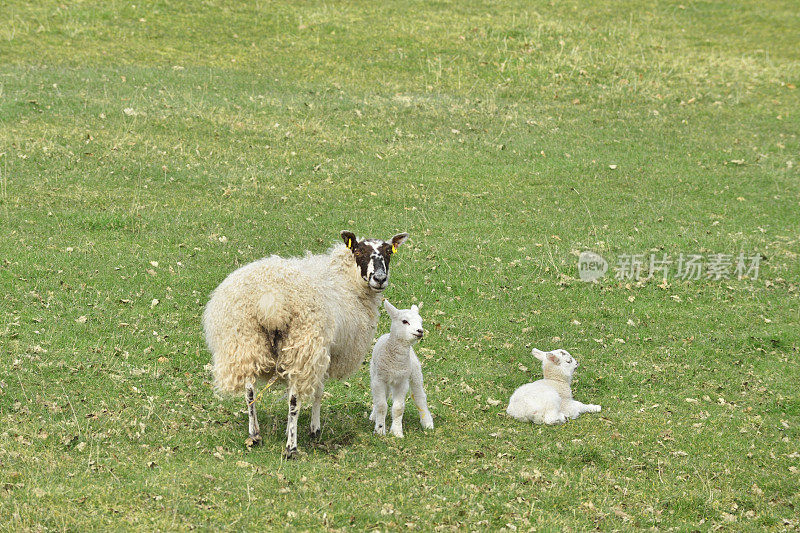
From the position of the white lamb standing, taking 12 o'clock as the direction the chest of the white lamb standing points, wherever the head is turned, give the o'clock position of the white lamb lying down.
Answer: The white lamb lying down is roughly at 8 o'clock from the white lamb standing.

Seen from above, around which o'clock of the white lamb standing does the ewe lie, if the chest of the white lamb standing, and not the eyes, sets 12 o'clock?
The ewe is roughly at 2 o'clock from the white lamb standing.

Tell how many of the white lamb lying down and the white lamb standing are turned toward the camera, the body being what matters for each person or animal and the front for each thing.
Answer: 1
